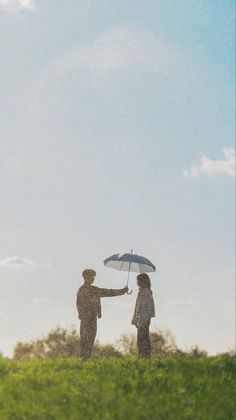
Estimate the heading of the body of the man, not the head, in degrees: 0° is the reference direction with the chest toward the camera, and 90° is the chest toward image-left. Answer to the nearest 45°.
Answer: approximately 270°

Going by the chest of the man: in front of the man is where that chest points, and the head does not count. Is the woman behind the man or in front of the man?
in front
